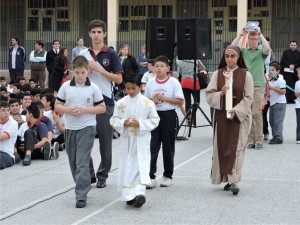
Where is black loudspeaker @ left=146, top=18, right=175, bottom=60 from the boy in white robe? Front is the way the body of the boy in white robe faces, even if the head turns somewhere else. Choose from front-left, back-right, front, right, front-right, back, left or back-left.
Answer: back

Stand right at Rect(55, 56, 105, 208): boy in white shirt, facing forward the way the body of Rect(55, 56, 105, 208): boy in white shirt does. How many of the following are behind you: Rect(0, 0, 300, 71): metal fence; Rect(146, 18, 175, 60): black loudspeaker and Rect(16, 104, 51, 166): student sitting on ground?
3

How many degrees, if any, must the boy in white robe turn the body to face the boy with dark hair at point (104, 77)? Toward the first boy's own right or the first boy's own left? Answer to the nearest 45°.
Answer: approximately 180°

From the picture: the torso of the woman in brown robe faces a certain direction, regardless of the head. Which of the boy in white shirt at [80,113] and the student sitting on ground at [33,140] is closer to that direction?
the boy in white shirt

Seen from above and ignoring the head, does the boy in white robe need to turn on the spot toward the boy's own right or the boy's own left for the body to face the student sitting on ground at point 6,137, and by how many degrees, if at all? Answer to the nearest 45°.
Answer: approximately 135° to the boy's own right

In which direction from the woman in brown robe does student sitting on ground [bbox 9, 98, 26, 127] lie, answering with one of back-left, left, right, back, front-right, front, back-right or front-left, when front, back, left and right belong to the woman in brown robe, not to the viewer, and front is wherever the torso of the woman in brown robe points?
back-right

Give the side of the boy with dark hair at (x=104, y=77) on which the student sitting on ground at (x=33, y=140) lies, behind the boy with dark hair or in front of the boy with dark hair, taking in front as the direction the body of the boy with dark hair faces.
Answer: behind

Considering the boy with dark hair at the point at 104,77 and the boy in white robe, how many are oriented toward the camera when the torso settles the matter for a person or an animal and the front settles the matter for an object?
2

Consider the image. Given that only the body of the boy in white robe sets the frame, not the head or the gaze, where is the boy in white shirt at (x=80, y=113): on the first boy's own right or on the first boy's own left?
on the first boy's own right

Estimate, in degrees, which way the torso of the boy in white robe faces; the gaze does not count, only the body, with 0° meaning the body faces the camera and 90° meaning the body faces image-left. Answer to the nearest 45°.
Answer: approximately 0°

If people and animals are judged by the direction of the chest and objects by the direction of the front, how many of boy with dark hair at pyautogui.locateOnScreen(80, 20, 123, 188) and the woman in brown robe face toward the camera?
2
